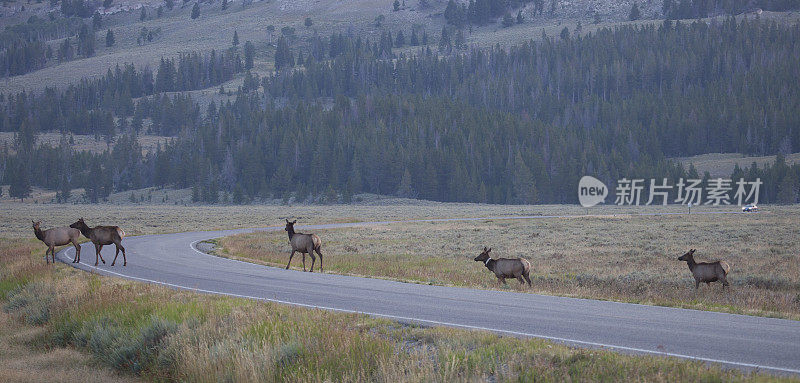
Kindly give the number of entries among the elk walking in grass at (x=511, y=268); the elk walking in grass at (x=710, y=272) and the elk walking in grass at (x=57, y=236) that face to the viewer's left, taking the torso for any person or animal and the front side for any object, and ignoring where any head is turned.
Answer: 3

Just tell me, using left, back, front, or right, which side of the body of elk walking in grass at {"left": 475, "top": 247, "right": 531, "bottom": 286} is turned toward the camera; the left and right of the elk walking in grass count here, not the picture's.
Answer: left

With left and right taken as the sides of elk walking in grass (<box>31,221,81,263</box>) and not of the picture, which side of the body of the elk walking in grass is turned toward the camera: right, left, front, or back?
left

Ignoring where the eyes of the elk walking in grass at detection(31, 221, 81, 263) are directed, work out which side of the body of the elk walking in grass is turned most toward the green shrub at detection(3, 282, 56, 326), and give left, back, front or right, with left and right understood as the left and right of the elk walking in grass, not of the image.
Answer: left

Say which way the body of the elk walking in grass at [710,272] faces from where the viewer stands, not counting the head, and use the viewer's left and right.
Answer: facing to the left of the viewer

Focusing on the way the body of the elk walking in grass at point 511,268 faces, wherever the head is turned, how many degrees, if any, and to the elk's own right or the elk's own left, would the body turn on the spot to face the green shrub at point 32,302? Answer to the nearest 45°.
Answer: approximately 45° to the elk's own left

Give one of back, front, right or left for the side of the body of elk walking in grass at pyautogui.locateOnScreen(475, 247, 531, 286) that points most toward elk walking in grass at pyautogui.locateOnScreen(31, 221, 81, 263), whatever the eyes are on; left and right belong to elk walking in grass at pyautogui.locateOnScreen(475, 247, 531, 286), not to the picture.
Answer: front

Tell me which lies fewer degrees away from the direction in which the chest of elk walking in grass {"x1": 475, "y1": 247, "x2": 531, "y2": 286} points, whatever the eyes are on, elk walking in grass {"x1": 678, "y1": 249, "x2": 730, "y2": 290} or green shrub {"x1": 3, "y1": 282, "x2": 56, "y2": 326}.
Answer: the green shrub

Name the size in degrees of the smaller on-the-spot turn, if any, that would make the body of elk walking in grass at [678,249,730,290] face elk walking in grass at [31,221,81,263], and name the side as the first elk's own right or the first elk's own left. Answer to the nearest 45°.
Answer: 0° — it already faces it

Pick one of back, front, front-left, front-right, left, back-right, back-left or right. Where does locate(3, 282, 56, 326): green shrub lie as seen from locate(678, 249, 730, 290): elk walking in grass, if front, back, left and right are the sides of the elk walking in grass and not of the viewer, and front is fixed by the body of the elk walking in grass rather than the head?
front-left

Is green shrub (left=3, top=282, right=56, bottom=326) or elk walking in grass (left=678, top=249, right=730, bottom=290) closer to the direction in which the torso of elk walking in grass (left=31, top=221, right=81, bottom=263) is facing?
the green shrub

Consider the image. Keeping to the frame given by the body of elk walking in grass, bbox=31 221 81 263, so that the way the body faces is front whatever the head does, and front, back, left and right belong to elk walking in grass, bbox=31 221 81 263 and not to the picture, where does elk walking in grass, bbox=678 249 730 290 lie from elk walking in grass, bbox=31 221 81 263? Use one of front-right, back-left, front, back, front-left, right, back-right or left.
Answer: back-left

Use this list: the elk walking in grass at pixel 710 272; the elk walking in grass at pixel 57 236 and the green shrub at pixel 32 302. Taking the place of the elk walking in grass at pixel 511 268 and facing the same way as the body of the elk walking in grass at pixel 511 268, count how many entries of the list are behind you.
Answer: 1

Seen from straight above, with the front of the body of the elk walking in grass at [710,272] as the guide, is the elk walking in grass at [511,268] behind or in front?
in front

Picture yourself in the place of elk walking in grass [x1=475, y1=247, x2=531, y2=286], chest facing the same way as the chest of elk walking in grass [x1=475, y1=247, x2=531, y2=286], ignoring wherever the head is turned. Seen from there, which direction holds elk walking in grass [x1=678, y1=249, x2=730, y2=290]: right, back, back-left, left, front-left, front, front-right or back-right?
back
